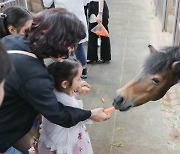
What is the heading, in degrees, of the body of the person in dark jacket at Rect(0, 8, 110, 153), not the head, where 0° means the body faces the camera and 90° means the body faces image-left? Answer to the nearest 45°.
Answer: approximately 270°

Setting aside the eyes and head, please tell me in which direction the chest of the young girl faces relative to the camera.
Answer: to the viewer's right

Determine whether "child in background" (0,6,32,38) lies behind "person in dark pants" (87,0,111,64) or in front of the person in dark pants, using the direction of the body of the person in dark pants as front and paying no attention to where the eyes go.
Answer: in front

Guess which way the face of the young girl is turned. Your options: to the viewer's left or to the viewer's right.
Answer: to the viewer's right

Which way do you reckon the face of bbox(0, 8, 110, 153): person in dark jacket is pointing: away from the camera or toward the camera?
away from the camera

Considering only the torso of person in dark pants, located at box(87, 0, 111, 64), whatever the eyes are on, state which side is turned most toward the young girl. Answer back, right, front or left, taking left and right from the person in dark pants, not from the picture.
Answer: front

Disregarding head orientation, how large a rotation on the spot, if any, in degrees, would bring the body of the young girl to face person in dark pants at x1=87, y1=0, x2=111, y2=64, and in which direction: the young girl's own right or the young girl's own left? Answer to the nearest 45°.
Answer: approximately 90° to the young girl's own left
